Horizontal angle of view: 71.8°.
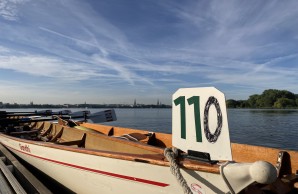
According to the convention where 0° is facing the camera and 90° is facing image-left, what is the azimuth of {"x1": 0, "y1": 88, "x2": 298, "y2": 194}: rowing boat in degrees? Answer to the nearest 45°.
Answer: approximately 315°

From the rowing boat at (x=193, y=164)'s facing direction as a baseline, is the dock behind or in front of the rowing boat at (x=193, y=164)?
behind
